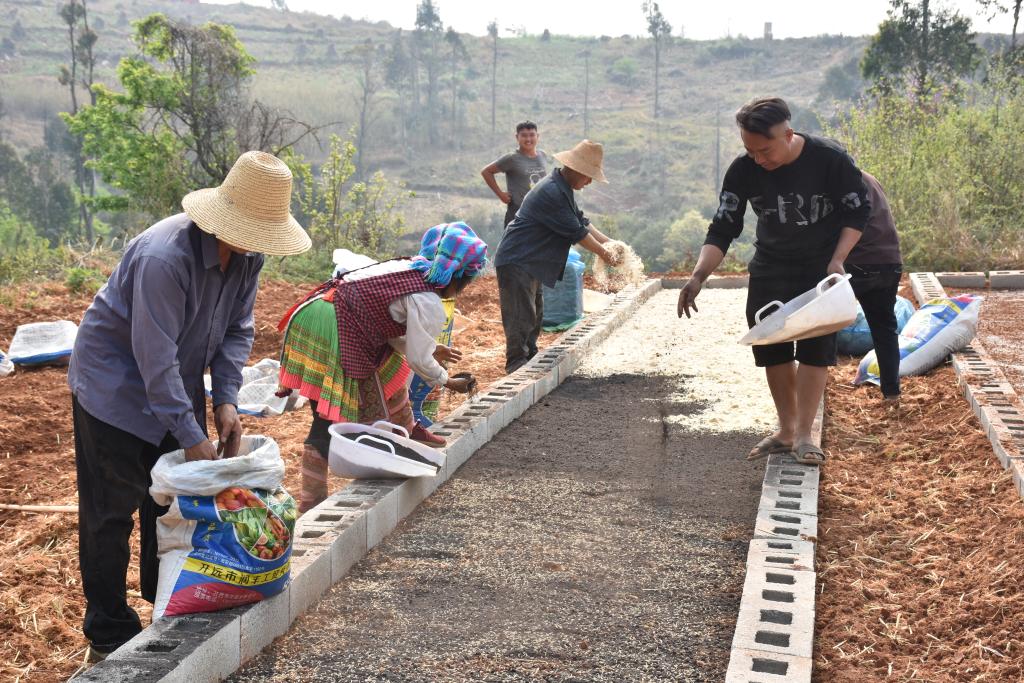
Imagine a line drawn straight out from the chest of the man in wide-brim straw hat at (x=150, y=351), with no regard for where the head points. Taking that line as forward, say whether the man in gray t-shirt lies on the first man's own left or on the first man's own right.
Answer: on the first man's own left

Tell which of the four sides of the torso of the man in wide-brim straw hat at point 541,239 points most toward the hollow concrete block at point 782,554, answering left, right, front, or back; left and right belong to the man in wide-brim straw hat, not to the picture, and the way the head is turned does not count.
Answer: right

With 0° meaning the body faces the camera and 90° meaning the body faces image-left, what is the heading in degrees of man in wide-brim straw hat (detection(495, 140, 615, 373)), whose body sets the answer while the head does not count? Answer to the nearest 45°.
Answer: approximately 270°

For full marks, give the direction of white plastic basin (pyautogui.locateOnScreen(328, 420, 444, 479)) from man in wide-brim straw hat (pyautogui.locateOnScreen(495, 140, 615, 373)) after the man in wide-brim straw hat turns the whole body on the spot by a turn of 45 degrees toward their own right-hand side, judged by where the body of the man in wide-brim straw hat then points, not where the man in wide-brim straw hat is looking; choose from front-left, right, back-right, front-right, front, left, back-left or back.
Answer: front-right

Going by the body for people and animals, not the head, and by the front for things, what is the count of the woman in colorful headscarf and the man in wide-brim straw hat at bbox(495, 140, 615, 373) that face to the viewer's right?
2

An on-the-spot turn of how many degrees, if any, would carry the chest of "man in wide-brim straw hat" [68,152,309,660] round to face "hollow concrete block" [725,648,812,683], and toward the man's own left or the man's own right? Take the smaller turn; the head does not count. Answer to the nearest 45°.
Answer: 0° — they already face it

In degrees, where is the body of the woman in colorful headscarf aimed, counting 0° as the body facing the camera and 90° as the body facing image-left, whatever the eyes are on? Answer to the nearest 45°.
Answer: approximately 270°

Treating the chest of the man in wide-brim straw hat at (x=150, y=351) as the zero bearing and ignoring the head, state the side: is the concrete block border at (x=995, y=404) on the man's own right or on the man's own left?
on the man's own left

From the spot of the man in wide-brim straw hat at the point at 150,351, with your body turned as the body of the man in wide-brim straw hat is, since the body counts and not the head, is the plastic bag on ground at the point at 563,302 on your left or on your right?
on your left
